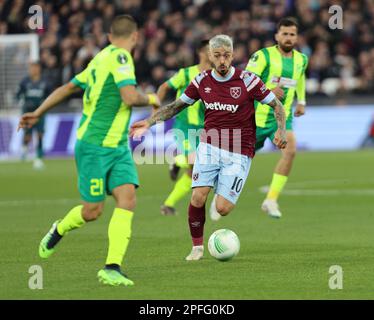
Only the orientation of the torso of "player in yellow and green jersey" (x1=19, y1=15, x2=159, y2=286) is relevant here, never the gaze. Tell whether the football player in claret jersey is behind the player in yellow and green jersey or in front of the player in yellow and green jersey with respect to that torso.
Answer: in front

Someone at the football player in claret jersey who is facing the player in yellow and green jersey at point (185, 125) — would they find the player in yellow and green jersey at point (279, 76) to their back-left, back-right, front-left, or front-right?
front-right

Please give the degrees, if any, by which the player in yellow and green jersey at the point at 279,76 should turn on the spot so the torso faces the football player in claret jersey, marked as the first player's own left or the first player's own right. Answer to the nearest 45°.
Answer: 0° — they already face them

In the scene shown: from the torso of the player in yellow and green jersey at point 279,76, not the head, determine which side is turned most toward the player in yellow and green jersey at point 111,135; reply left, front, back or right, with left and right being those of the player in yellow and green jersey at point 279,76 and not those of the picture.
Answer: front

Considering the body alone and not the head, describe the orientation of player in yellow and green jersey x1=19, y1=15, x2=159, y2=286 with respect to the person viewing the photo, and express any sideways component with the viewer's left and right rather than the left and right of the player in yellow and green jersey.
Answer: facing away from the viewer and to the right of the viewer

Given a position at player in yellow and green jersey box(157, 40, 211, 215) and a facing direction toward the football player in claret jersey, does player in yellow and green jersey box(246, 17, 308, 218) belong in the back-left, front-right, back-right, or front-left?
front-left

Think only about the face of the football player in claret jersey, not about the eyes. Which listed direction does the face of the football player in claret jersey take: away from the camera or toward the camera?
toward the camera

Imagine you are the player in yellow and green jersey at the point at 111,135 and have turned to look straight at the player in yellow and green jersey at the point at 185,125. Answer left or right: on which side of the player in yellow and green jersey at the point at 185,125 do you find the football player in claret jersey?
right

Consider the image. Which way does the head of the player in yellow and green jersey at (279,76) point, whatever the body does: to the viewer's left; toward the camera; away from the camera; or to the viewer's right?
toward the camera

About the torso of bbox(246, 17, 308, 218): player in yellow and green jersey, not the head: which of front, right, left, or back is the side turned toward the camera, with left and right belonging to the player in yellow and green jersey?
front

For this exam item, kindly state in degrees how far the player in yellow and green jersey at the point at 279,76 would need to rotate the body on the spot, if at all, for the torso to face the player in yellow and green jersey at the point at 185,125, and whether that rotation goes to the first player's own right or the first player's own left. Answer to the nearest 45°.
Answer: approximately 135° to the first player's own right

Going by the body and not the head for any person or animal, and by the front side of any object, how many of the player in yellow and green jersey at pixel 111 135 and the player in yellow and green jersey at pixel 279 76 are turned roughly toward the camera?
1

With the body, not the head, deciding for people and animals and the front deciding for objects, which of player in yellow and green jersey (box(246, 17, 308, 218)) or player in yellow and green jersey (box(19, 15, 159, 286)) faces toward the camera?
player in yellow and green jersey (box(246, 17, 308, 218))
